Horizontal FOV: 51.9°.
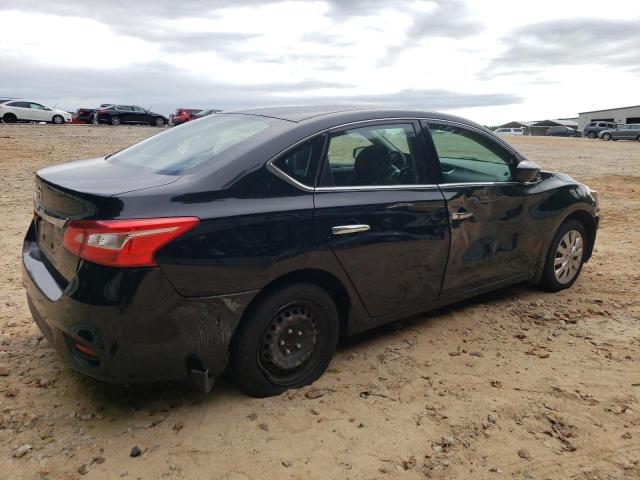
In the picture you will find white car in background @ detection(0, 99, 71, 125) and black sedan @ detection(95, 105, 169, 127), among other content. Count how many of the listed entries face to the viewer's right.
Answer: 2

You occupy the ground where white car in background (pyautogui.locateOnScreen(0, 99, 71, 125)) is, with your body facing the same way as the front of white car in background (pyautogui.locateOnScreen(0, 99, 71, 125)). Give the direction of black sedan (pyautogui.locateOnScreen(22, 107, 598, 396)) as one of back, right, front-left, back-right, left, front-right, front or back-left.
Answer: right

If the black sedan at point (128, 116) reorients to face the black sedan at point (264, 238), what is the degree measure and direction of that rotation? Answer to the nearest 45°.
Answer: approximately 90° to its right

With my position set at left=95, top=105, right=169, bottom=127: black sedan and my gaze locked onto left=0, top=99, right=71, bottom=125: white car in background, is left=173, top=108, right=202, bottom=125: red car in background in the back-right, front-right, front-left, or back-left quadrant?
back-right

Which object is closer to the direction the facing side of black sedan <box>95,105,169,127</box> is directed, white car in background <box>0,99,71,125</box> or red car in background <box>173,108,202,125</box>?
the red car in background

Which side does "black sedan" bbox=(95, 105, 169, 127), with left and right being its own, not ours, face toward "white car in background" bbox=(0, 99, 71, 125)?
back

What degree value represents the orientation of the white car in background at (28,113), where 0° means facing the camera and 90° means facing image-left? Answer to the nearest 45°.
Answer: approximately 270°

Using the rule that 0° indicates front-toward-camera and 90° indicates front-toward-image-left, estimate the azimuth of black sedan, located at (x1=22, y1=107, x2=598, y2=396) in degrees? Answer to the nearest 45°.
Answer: approximately 225°

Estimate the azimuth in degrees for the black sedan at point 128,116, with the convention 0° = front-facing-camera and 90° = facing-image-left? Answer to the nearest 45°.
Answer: approximately 270°
